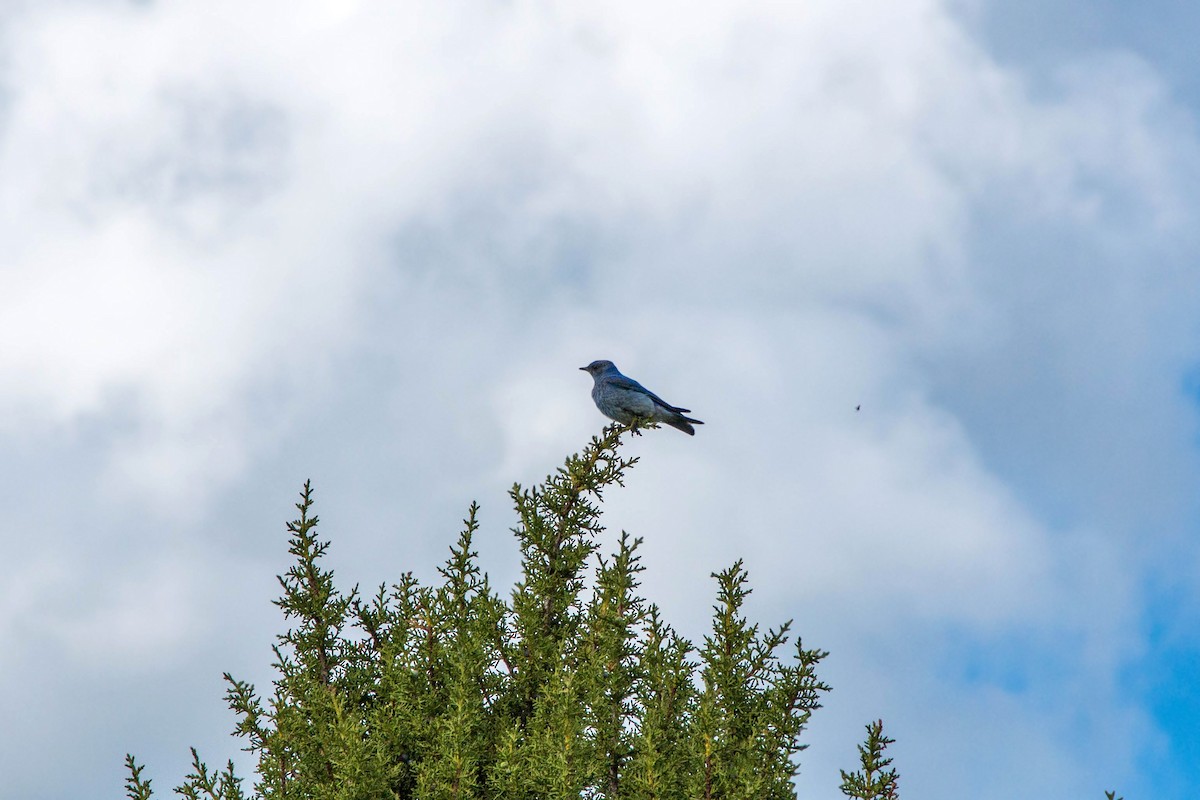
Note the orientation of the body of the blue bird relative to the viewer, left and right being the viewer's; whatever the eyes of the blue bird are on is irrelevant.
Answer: facing to the left of the viewer
